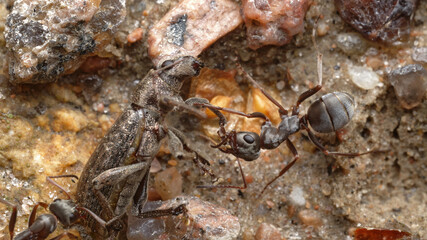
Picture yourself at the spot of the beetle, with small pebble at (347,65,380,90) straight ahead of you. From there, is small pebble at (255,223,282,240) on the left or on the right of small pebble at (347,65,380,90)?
right

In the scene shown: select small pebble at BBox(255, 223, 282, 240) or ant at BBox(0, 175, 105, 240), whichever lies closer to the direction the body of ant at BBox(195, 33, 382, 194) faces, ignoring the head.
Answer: the ant

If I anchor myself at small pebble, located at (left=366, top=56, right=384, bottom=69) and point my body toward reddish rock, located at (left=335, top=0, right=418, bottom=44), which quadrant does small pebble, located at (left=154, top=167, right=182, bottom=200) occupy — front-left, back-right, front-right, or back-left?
back-left

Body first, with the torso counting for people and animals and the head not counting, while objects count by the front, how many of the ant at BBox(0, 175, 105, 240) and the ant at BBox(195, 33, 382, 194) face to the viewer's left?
1

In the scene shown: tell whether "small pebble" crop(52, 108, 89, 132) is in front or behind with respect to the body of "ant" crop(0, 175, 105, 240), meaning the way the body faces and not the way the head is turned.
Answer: in front

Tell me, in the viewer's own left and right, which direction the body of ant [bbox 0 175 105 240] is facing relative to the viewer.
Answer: facing away from the viewer and to the right of the viewer

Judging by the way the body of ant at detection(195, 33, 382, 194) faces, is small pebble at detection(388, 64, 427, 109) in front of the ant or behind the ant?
behind

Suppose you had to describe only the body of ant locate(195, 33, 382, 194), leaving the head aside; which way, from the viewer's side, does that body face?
to the viewer's left
